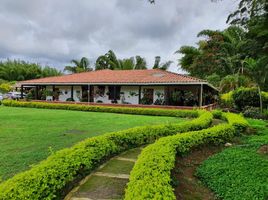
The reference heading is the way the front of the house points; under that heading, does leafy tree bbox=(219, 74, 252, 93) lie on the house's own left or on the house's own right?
on the house's own left

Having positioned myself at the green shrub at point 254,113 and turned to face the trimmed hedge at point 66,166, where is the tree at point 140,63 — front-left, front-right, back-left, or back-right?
back-right

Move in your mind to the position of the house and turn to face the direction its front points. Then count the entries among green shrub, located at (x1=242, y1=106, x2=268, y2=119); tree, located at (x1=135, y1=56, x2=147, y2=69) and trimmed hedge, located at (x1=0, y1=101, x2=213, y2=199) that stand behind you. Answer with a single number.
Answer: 1

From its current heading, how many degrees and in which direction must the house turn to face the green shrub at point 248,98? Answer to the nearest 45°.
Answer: approximately 45° to its left

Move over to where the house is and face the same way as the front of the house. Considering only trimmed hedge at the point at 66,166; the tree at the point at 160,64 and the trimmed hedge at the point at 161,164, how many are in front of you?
2

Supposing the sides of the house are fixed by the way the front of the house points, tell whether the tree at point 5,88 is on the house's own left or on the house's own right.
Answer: on the house's own right

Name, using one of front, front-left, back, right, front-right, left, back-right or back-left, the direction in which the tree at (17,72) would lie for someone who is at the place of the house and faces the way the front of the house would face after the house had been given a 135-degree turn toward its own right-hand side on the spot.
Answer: front

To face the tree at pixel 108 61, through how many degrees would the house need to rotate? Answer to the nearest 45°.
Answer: approximately 180°

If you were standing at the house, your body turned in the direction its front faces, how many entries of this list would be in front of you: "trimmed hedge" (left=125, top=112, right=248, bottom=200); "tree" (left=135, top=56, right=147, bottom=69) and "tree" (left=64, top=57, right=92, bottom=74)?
1

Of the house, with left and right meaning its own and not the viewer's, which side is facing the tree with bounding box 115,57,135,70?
back

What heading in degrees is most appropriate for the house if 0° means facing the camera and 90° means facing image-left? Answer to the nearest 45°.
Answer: approximately 0°

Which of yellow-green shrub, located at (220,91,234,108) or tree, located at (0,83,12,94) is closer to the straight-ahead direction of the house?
the yellow-green shrub

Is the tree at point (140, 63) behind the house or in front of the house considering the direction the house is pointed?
behind

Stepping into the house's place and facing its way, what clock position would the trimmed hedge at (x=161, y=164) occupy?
The trimmed hedge is roughly at 12 o'clock from the house.
